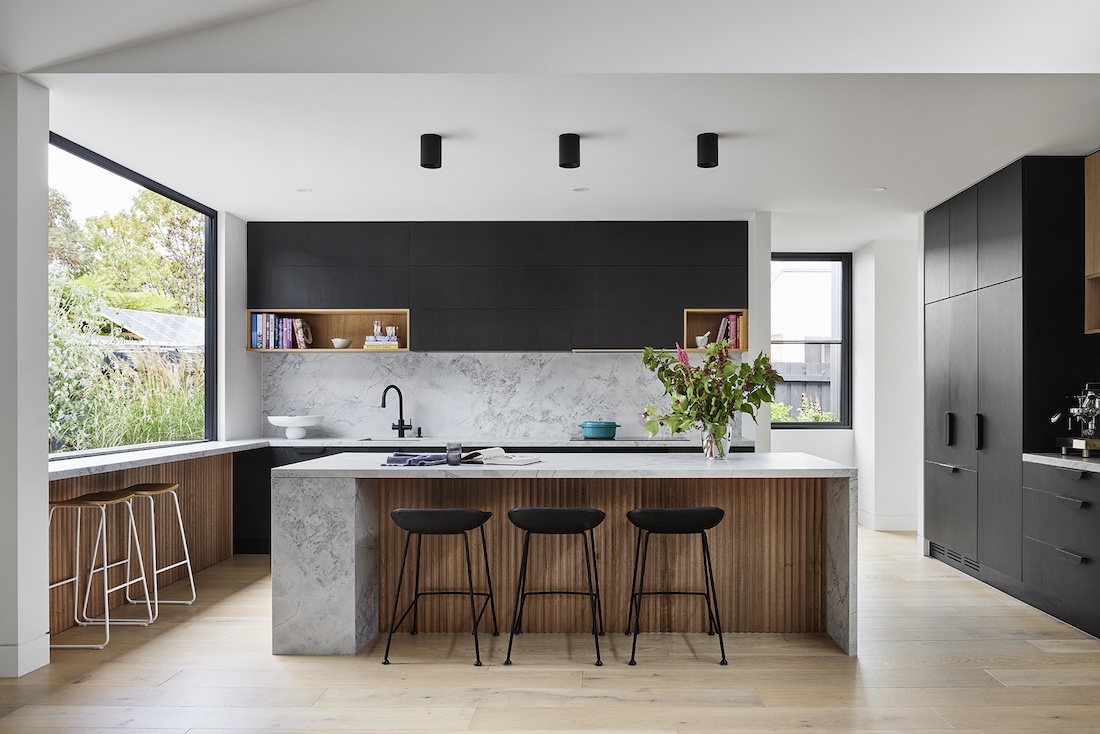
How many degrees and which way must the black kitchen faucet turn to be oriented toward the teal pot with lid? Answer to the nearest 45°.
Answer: approximately 135° to its left

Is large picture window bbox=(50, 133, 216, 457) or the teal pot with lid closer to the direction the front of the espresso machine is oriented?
the large picture window

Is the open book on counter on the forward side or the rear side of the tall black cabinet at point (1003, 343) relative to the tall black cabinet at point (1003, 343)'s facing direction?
on the forward side

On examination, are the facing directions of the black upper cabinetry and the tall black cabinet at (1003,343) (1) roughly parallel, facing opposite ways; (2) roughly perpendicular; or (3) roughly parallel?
roughly perpendicular

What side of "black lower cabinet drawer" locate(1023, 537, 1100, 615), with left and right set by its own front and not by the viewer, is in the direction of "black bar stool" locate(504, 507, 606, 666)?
front

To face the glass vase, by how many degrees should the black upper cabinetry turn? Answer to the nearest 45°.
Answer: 0° — it already faces it

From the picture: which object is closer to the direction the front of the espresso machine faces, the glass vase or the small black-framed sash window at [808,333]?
the glass vase

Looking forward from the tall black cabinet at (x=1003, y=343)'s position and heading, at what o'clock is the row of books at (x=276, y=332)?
The row of books is roughly at 1 o'clock from the tall black cabinet.

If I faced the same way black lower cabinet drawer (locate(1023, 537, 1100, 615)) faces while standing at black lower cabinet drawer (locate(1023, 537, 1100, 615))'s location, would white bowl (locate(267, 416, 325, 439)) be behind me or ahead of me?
ahead

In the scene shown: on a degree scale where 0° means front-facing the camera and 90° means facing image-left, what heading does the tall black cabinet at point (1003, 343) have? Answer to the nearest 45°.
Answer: approximately 45°

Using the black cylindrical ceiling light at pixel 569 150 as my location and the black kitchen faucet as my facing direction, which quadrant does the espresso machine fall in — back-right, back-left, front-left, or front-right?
back-right

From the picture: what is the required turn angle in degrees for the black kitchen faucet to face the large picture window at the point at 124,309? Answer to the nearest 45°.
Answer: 0° — it already faces it
